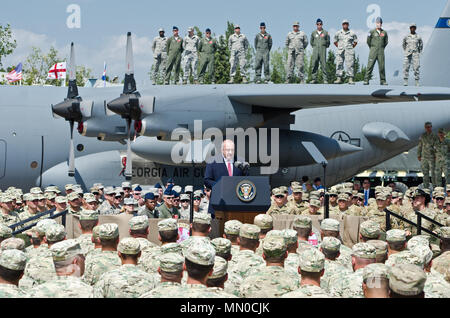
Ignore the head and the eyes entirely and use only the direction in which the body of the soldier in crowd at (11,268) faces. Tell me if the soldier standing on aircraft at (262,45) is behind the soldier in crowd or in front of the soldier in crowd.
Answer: in front

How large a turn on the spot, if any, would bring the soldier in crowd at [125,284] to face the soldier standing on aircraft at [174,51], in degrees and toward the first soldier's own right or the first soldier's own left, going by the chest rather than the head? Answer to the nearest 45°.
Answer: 0° — they already face them

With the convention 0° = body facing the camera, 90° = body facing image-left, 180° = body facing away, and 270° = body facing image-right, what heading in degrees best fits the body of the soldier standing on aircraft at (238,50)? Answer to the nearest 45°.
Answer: approximately 0°

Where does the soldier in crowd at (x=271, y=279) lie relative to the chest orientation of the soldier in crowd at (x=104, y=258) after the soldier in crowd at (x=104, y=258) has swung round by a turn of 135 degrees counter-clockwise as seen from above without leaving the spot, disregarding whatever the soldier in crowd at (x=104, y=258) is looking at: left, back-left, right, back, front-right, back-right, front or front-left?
left

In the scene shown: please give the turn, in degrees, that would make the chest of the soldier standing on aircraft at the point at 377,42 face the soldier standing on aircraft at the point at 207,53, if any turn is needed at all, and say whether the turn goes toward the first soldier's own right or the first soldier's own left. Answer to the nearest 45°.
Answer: approximately 90° to the first soldier's own right

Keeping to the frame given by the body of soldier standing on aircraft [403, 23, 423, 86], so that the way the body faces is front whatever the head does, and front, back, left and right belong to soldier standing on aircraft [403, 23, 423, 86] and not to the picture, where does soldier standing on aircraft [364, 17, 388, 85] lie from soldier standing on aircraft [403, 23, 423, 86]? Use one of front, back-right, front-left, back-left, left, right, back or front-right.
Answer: front-right

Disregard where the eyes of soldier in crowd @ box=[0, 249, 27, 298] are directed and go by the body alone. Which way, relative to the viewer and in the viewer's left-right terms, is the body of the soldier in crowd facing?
facing away from the viewer and to the right of the viewer

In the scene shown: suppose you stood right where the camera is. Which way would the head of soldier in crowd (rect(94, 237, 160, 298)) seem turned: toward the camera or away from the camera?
away from the camera

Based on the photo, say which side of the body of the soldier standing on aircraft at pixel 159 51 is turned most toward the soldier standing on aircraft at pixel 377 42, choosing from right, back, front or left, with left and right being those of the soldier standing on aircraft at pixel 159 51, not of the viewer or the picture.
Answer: left

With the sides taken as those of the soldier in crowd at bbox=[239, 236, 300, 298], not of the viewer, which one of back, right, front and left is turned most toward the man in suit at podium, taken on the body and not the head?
front

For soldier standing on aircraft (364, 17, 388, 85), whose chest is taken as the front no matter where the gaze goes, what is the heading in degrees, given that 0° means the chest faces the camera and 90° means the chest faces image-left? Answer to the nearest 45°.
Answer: approximately 0°

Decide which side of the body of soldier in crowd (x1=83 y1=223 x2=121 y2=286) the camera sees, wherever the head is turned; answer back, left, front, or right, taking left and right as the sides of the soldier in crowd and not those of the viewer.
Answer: back

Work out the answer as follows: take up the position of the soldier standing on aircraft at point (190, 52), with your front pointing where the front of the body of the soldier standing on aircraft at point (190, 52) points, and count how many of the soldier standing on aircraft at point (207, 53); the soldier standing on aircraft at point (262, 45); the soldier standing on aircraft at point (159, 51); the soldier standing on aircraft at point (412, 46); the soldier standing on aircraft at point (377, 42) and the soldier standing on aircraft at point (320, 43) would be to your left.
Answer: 5
